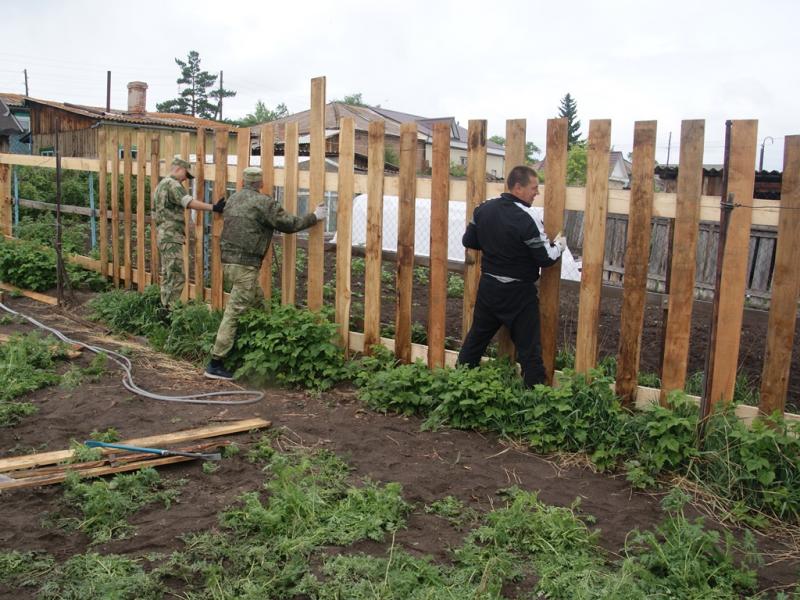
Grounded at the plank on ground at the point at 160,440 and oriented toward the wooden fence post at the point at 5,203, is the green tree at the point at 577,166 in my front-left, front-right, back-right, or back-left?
front-right

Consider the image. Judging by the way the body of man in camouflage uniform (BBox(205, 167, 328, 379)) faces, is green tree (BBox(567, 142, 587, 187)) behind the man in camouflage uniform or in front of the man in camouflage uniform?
in front

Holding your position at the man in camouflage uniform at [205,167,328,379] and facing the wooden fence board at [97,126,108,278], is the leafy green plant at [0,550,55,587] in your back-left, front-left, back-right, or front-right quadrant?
back-left

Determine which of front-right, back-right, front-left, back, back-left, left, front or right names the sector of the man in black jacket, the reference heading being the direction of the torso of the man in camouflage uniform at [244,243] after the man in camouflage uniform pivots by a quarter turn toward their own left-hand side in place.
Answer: back

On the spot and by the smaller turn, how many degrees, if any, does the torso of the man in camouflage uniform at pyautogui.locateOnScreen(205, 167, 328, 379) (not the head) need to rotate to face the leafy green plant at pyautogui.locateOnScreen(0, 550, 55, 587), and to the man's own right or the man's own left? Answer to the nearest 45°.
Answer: approximately 135° to the man's own right

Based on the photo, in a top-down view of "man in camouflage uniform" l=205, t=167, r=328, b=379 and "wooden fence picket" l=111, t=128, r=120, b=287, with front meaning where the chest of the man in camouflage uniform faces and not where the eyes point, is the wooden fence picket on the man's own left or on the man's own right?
on the man's own left

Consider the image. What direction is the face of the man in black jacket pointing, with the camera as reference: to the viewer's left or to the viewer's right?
to the viewer's right

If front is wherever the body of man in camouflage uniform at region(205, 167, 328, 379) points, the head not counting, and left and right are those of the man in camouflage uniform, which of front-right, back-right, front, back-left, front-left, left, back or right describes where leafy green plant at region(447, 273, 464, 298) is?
front

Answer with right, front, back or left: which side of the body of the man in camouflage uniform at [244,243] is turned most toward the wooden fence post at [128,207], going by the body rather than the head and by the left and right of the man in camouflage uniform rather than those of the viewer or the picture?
left

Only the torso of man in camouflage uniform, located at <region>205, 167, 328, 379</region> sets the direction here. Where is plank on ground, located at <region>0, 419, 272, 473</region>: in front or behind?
behind

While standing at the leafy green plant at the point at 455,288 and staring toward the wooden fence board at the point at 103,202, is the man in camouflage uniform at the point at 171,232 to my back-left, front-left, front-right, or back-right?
front-left

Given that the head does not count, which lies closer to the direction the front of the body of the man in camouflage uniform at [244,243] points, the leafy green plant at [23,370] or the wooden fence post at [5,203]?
the wooden fence post

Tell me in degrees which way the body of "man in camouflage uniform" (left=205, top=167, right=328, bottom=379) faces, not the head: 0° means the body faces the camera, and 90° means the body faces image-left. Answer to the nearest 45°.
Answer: approximately 225°

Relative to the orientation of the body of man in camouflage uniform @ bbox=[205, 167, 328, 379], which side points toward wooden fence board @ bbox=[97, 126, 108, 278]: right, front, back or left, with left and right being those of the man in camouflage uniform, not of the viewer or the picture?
left

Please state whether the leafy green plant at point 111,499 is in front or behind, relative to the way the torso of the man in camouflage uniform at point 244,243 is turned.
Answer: behind
